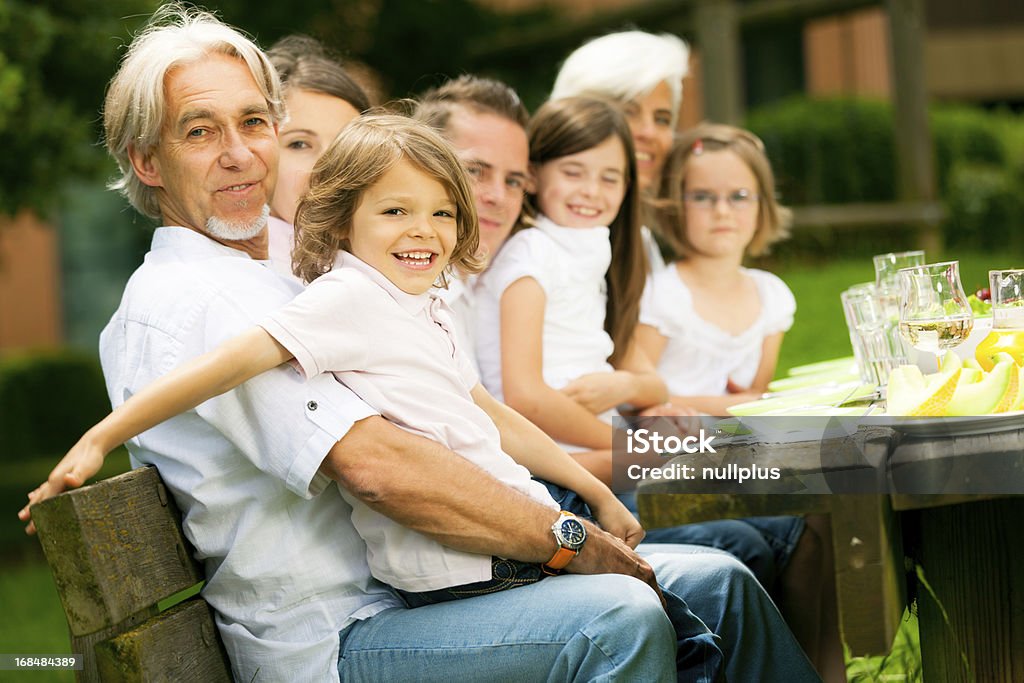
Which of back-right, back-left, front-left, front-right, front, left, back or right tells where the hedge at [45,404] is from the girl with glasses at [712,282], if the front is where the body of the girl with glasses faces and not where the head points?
back-right

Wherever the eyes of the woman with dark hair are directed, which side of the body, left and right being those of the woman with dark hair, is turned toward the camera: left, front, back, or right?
front

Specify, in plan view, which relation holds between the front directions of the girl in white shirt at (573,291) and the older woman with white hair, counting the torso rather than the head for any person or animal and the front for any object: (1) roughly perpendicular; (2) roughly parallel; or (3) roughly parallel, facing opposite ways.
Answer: roughly parallel

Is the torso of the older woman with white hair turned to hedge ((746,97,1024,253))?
no

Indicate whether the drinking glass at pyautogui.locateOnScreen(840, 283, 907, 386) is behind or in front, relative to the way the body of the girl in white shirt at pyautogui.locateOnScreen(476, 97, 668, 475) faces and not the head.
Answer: in front

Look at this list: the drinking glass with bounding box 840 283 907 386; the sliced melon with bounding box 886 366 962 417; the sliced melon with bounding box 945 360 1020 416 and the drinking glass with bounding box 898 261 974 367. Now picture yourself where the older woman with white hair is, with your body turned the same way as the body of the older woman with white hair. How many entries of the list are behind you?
0

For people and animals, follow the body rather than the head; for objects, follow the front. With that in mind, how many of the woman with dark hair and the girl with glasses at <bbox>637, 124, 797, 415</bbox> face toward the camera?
2

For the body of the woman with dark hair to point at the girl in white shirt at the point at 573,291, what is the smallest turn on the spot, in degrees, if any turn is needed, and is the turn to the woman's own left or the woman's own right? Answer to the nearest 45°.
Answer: approximately 90° to the woman's own left

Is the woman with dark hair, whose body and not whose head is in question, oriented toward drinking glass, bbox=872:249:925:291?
no

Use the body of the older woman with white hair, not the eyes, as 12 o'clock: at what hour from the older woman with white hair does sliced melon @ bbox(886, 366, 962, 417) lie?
The sliced melon is roughly at 1 o'clock from the older woman with white hair.

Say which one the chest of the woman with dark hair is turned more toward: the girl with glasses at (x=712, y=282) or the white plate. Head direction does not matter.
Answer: the white plate

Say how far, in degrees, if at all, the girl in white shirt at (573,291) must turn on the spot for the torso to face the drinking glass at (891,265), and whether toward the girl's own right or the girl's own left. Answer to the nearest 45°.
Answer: approximately 45° to the girl's own left

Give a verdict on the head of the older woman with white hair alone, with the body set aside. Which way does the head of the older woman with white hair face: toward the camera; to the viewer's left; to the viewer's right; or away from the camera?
toward the camera

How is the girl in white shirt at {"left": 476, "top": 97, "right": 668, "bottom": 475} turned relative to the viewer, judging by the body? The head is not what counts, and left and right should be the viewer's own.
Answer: facing the viewer and to the right of the viewer

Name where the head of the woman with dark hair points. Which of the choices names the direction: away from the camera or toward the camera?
toward the camera
